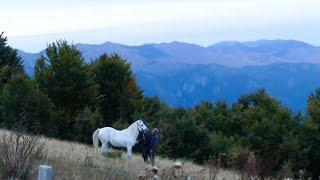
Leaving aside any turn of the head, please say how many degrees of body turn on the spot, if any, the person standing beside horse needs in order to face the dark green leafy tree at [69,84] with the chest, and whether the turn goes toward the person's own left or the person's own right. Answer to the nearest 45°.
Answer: approximately 90° to the person's own right

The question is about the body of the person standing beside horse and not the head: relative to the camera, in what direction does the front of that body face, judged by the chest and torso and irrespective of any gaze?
to the viewer's left

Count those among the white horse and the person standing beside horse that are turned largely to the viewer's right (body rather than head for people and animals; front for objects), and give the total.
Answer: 1

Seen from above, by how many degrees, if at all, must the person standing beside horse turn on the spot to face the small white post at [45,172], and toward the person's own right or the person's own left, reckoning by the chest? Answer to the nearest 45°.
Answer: approximately 90° to the person's own left

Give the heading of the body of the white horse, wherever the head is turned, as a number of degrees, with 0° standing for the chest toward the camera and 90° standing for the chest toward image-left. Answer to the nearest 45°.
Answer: approximately 270°

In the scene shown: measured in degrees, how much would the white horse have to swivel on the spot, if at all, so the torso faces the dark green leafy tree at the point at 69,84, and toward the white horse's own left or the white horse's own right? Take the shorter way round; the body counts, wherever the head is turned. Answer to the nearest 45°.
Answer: approximately 90° to the white horse's own left

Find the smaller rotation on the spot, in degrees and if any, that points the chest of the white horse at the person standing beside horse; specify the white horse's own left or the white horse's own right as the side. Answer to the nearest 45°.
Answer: approximately 45° to the white horse's own right

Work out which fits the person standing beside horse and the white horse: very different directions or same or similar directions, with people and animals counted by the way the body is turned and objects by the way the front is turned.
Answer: very different directions

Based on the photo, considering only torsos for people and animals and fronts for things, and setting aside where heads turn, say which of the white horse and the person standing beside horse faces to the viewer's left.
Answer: the person standing beside horse
